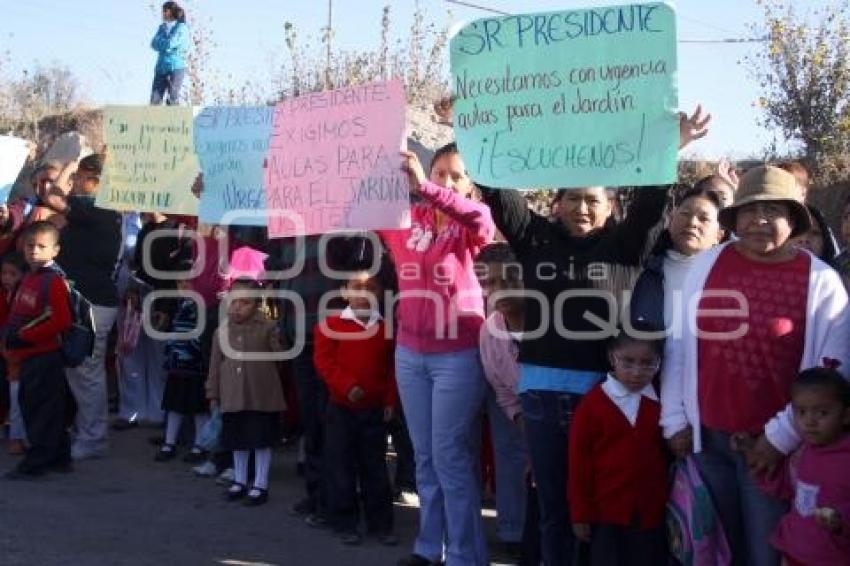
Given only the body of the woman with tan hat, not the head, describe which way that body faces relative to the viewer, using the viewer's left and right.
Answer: facing the viewer

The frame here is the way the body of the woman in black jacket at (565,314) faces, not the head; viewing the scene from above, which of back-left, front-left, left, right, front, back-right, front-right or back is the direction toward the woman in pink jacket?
back-right

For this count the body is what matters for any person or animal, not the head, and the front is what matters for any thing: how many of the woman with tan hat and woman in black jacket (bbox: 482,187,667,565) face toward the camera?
2

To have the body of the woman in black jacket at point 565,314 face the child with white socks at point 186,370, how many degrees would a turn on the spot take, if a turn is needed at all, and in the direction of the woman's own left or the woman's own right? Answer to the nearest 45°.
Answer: approximately 135° to the woman's own right

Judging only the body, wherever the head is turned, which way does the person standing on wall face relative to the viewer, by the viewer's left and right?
facing the viewer and to the left of the viewer
